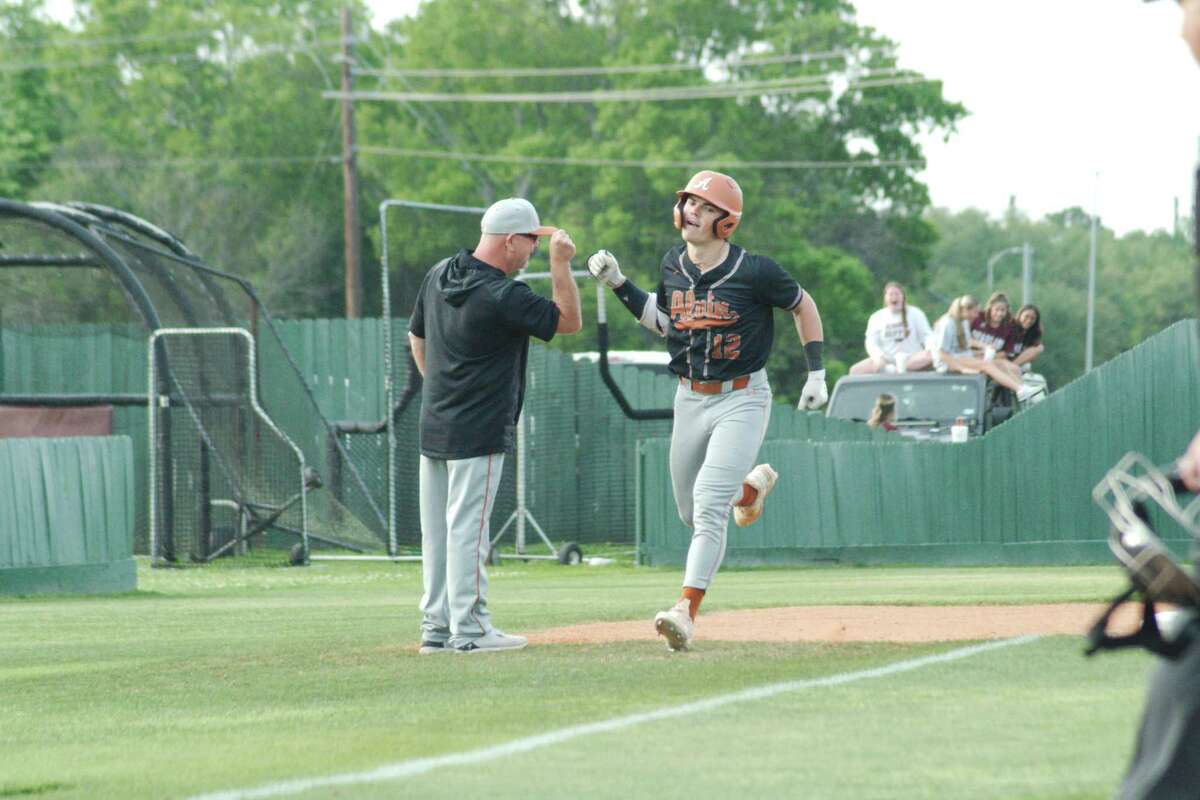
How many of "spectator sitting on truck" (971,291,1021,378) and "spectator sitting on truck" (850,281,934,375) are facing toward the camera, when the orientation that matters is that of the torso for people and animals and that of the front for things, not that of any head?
2

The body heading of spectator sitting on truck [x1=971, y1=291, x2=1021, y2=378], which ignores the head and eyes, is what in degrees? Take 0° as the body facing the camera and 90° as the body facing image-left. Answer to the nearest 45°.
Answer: approximately 0°

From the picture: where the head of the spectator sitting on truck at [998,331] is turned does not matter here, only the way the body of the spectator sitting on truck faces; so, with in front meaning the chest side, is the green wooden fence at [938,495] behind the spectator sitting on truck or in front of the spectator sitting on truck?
in front

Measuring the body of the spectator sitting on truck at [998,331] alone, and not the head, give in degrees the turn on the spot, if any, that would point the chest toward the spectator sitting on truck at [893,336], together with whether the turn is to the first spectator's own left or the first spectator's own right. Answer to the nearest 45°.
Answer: approximately 90° to the first spectator's own right

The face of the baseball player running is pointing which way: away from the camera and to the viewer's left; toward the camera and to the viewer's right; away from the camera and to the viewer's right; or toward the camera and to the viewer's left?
toward the camera and to the viewer's left

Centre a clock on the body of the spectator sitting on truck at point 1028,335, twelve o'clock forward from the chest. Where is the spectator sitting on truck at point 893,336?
the spectator sitting on truck at point 893,336 is roughly at 1 o'clock from the spectator sitting on truck at point 1028,335.

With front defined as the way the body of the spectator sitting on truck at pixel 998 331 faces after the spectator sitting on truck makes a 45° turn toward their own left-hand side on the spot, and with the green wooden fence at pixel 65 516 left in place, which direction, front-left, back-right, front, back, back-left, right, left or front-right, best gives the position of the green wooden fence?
right

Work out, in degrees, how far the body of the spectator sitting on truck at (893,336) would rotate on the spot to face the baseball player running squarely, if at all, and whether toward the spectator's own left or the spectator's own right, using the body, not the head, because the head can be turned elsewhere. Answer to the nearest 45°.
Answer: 0° — they already face them

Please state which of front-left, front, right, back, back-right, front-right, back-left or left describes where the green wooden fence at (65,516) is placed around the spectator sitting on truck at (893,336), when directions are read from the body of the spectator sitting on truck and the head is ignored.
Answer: front-right

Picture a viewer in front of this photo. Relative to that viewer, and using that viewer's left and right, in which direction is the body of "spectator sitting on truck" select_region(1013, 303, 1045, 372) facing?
facing the viewer and to the left of the viewer

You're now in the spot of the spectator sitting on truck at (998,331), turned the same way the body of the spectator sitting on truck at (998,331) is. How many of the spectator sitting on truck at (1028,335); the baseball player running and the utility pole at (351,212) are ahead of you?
1

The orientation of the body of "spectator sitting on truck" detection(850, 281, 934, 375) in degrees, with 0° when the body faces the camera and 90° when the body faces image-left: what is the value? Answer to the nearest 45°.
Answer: approximately 0°

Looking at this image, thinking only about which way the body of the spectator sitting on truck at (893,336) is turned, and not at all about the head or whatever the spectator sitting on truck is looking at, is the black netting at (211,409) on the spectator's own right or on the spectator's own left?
on the spectator's own right

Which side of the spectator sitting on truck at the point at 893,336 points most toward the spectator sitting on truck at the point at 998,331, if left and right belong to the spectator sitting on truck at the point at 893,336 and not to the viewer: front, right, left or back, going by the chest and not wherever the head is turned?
left

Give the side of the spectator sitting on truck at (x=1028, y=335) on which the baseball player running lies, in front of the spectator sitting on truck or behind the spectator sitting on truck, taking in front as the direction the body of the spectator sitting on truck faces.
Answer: in front

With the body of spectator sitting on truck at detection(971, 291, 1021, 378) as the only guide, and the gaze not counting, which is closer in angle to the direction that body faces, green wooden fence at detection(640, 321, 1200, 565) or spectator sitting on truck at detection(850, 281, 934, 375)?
the green wooden fence
